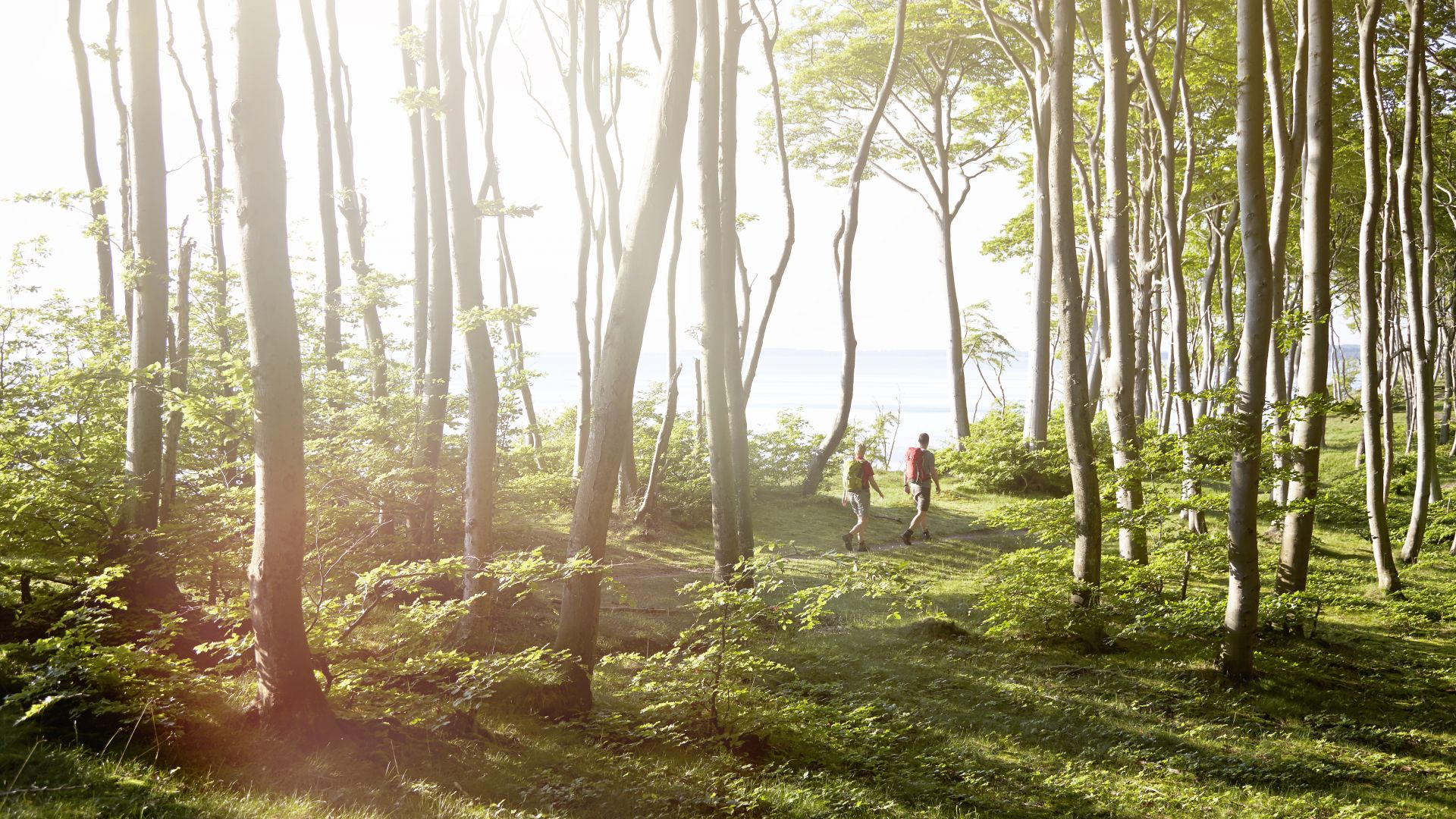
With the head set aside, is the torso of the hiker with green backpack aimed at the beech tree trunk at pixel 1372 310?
no

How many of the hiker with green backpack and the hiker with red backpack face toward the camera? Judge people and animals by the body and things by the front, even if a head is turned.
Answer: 0

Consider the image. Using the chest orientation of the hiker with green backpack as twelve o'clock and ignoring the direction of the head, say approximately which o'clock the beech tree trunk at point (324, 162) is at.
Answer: The beech tree trunk is roughly at 7 o'clock from the hiker with green backpack.

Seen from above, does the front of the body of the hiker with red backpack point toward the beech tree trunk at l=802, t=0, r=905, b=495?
no

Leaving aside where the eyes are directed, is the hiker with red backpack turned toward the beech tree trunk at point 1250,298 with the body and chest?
no

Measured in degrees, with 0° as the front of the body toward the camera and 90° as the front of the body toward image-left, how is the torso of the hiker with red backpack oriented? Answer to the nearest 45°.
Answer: approximately 225°

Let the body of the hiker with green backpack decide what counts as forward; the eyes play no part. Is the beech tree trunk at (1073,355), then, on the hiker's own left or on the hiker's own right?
on the hiker's own right

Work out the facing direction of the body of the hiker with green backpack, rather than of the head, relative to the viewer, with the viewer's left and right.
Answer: facing away from the viewer and to the right of the viewer

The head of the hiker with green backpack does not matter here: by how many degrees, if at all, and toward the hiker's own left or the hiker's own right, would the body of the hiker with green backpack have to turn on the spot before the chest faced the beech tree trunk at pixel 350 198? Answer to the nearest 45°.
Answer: approximately 135° to the hiker's own left

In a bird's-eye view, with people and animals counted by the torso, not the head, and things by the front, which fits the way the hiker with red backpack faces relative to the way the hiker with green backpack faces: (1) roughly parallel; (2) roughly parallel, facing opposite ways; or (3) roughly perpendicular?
roughly parallel

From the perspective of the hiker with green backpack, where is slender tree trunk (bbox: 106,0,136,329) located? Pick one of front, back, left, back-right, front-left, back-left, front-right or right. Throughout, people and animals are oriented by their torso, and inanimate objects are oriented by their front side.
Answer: back-left

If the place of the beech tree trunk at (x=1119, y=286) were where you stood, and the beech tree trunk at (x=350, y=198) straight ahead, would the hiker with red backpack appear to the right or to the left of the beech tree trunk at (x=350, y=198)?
right
